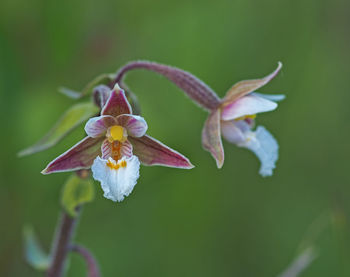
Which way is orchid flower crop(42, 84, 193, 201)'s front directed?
toward the camera

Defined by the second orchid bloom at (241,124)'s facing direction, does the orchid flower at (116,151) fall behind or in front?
behind

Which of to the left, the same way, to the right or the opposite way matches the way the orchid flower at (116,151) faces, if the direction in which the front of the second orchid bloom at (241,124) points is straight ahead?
to the right

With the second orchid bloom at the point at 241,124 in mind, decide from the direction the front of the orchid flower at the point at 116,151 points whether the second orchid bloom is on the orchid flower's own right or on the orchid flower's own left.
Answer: on the orchid flower's own left

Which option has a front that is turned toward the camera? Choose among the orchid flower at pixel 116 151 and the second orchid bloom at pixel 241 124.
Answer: the orchid flower

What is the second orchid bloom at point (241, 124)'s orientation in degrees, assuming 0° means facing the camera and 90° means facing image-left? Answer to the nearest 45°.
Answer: approximately 270°

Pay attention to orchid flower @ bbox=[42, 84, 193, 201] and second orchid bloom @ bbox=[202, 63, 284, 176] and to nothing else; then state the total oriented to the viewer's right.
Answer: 1
